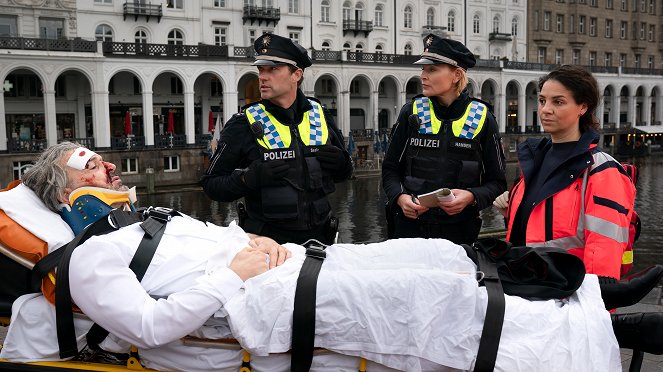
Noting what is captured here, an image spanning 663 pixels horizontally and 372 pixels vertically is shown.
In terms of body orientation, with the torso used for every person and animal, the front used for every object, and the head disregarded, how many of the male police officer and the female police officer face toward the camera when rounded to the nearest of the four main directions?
2

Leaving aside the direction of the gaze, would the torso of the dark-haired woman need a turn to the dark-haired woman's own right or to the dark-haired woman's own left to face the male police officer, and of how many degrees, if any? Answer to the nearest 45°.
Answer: approximately 45° to the dark-haired woman's own right

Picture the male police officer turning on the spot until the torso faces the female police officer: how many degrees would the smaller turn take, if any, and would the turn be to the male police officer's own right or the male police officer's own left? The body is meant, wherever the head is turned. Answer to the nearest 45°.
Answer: approximately 90° to the male police officer's own left

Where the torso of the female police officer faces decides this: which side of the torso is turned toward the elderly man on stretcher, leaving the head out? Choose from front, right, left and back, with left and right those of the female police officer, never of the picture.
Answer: front

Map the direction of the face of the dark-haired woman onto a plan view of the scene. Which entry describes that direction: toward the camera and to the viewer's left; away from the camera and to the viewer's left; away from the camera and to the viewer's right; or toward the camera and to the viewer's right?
toward the camera and to the viewer's left

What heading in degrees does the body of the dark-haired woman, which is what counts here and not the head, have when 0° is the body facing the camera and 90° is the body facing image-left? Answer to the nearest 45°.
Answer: approximately 45°

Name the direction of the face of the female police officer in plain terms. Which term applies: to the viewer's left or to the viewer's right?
to the viewer's left

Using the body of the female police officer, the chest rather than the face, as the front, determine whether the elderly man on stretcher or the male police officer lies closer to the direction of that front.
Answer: the elderly man on stretcher

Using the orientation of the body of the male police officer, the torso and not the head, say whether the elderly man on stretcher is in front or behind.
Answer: in front

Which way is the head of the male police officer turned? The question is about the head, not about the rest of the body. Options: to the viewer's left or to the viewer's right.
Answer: to the viewer's left

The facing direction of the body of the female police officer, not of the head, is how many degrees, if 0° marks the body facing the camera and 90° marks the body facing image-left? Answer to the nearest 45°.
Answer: approximately 0°
